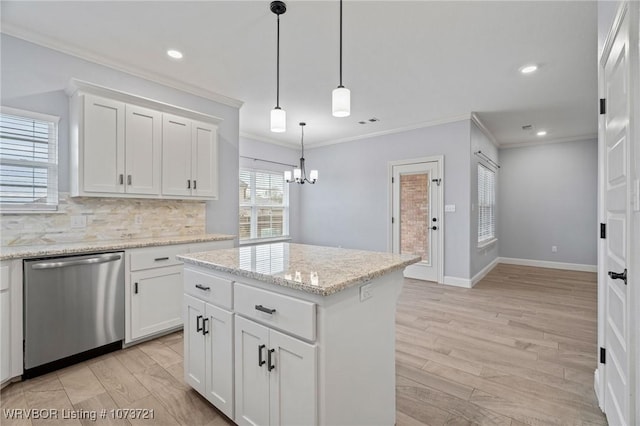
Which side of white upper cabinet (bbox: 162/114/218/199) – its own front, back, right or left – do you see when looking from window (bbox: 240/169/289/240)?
left

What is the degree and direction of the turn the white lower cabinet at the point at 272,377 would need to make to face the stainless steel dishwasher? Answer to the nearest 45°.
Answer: approximately 90° to its right

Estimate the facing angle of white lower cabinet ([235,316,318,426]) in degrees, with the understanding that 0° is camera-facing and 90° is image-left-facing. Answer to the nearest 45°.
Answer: approximately 45°

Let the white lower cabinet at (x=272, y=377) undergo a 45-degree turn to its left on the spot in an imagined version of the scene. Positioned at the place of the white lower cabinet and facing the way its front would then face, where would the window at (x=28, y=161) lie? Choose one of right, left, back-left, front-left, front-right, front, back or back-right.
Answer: back-right

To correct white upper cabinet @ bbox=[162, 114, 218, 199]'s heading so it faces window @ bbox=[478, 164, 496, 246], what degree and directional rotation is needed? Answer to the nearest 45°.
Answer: approximately 45° to its left

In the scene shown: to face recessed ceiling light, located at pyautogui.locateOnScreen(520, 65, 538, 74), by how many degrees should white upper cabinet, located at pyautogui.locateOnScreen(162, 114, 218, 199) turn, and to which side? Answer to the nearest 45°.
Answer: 0° — it already faces it

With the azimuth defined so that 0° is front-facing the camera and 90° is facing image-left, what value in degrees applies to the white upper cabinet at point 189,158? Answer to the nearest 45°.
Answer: approximately 315°

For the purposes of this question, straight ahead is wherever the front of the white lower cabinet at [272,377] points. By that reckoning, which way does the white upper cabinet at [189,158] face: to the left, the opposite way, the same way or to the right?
to the left

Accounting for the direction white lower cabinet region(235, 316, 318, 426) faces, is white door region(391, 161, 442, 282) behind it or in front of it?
behind

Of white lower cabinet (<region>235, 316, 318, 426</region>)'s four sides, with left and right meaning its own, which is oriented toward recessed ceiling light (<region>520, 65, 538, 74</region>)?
back

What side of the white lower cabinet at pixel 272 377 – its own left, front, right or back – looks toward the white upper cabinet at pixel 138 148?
right

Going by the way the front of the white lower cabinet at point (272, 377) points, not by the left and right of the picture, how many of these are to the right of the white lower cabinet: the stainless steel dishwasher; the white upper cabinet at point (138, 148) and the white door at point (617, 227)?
2
